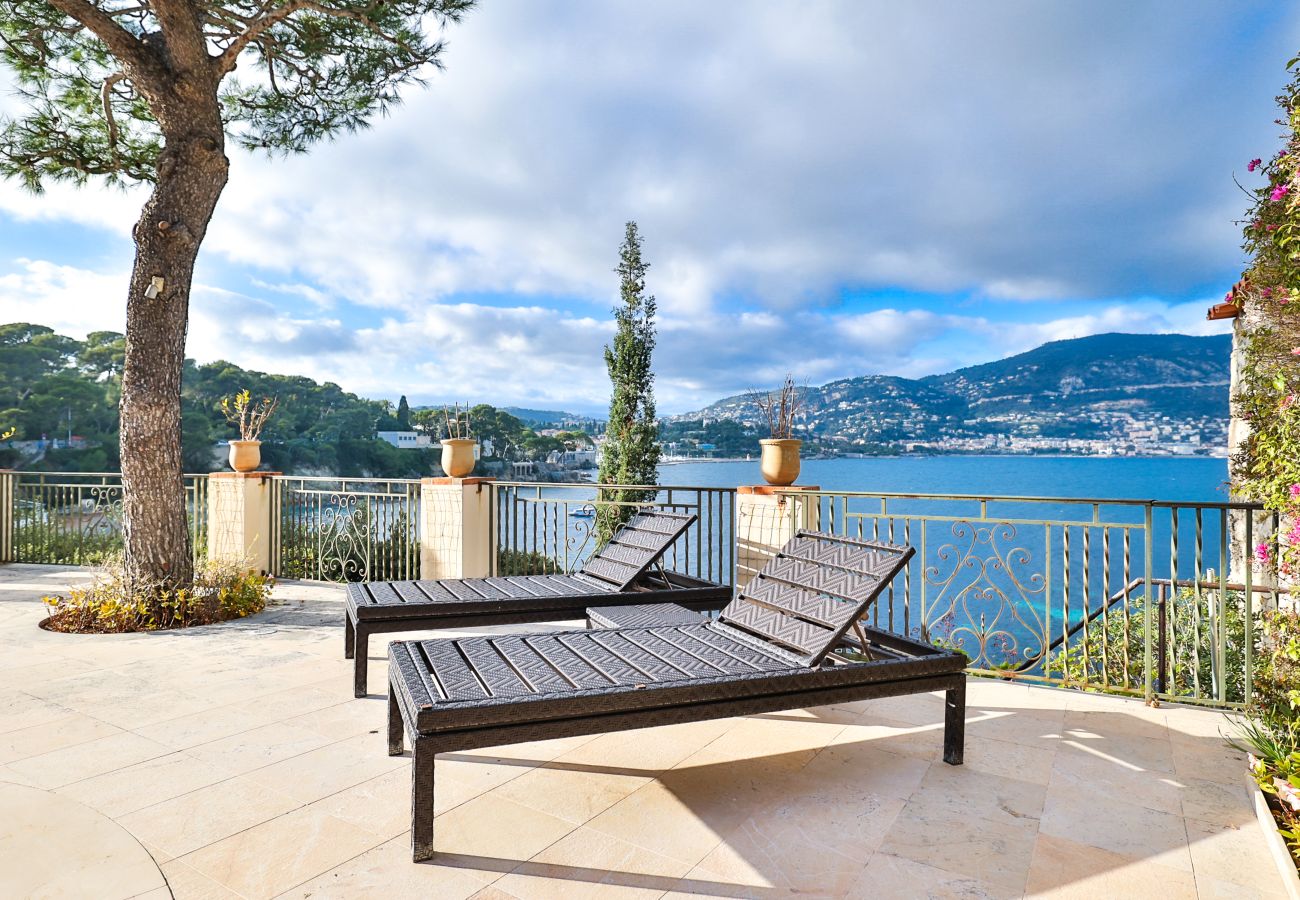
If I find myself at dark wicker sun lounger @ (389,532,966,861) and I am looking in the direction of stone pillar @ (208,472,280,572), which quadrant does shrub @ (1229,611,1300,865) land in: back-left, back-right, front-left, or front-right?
back-right

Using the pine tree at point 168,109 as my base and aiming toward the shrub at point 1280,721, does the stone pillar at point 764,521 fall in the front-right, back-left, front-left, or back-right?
front-left

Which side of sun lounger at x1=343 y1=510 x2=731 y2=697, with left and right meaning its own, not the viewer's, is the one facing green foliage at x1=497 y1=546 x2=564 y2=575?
right

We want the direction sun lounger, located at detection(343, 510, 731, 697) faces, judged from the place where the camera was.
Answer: facing to the left of the viewer

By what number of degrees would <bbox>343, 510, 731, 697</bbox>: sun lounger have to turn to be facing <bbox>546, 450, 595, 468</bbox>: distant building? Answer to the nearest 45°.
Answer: approximately 90° to its right

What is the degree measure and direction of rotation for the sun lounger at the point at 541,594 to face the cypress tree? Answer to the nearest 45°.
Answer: approximately 90° to its right

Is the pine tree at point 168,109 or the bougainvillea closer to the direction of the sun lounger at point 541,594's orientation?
the pine tree

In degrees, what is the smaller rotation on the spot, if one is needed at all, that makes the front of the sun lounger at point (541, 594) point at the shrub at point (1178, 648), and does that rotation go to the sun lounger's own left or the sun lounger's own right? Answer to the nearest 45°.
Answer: approximately 180°

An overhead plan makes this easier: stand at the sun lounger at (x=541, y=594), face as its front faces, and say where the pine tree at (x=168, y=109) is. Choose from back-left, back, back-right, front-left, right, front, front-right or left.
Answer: front-right

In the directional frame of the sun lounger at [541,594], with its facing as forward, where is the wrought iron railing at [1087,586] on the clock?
The wrought iron railing is roughly at 6 o'clock from the sun lounger.

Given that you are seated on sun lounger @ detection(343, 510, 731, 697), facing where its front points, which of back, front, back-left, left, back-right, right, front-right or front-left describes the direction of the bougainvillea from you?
back-left

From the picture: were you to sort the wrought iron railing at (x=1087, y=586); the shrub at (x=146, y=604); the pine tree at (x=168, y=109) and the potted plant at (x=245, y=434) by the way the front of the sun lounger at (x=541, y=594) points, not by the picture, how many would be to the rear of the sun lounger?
1

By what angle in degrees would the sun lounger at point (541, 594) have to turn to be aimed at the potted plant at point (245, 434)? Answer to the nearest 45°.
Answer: approximately 45° to its right

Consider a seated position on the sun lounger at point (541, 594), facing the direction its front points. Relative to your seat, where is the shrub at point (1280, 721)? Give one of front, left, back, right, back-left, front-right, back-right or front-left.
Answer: back-left
